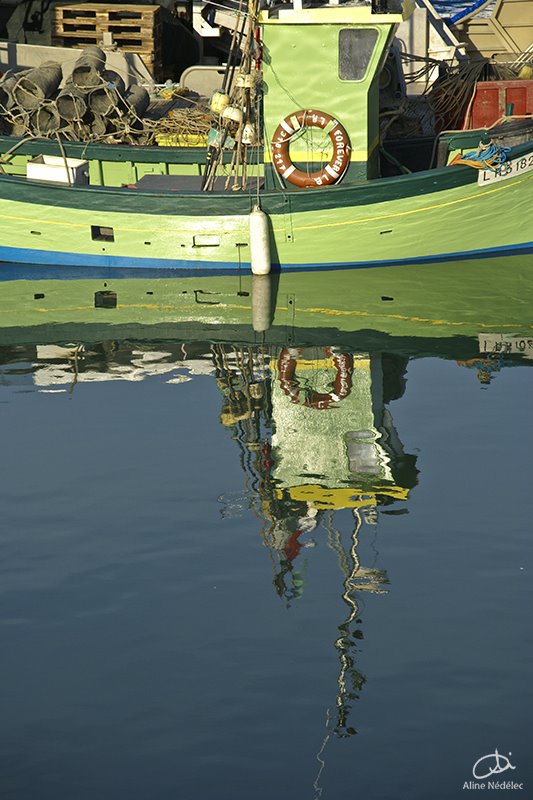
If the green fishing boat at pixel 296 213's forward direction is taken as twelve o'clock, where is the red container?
The red container is roughly at 11 o'clock from the green fishing boat.

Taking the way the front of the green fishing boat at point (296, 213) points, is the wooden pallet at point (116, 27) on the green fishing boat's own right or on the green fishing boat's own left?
on the green fishing boat's own left

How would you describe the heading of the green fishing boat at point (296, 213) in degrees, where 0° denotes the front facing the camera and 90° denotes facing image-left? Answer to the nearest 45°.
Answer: approximately 270°

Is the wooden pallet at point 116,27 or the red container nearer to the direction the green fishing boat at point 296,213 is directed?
the red container
